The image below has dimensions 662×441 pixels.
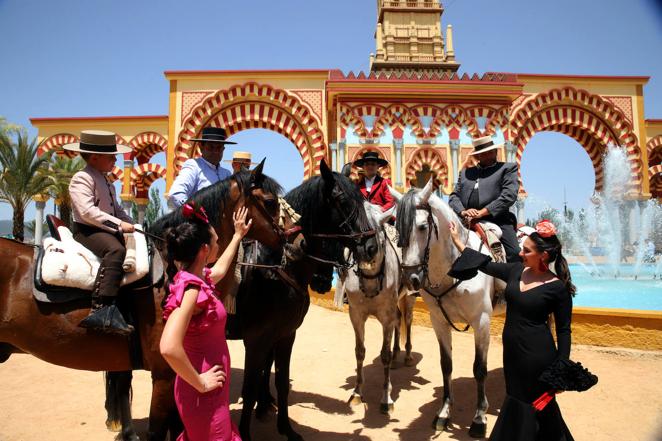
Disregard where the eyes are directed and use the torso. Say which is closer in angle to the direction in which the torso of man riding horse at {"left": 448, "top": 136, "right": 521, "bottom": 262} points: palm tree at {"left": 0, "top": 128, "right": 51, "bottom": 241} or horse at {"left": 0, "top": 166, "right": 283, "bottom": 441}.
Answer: the horse

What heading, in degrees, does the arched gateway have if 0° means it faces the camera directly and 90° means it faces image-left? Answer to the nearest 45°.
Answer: approximately 0°

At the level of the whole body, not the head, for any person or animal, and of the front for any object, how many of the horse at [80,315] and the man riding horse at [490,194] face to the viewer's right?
1

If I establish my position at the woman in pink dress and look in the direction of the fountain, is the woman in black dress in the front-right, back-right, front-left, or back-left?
front-right

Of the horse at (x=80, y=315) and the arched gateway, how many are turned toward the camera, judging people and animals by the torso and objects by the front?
1

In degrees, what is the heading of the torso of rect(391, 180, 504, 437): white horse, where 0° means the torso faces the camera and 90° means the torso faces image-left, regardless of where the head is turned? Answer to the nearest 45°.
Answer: approximately 45°

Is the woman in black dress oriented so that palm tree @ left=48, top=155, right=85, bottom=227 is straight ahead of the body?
no

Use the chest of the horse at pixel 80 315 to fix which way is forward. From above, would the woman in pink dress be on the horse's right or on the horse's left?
on the horse's right

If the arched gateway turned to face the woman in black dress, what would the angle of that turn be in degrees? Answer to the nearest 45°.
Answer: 0° — it already faces them

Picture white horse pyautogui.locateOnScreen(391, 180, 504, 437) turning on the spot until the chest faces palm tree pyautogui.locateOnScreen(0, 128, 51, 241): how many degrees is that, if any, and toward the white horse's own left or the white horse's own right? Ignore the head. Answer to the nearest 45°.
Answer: approximately 90° to the white horse's own right

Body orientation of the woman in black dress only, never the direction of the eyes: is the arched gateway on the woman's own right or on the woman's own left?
on the woman's own right

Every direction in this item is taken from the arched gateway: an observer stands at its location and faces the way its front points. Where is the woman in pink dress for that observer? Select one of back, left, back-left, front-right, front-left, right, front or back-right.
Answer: front

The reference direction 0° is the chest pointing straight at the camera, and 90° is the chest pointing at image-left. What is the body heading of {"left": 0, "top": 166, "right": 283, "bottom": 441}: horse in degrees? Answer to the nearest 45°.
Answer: approximately 270°

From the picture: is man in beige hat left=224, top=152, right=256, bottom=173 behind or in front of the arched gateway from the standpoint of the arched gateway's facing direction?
in front

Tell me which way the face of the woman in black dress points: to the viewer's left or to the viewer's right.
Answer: to the viewer's left

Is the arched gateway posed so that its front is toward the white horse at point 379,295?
yes

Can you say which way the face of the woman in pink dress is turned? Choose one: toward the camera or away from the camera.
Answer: away from the camera
